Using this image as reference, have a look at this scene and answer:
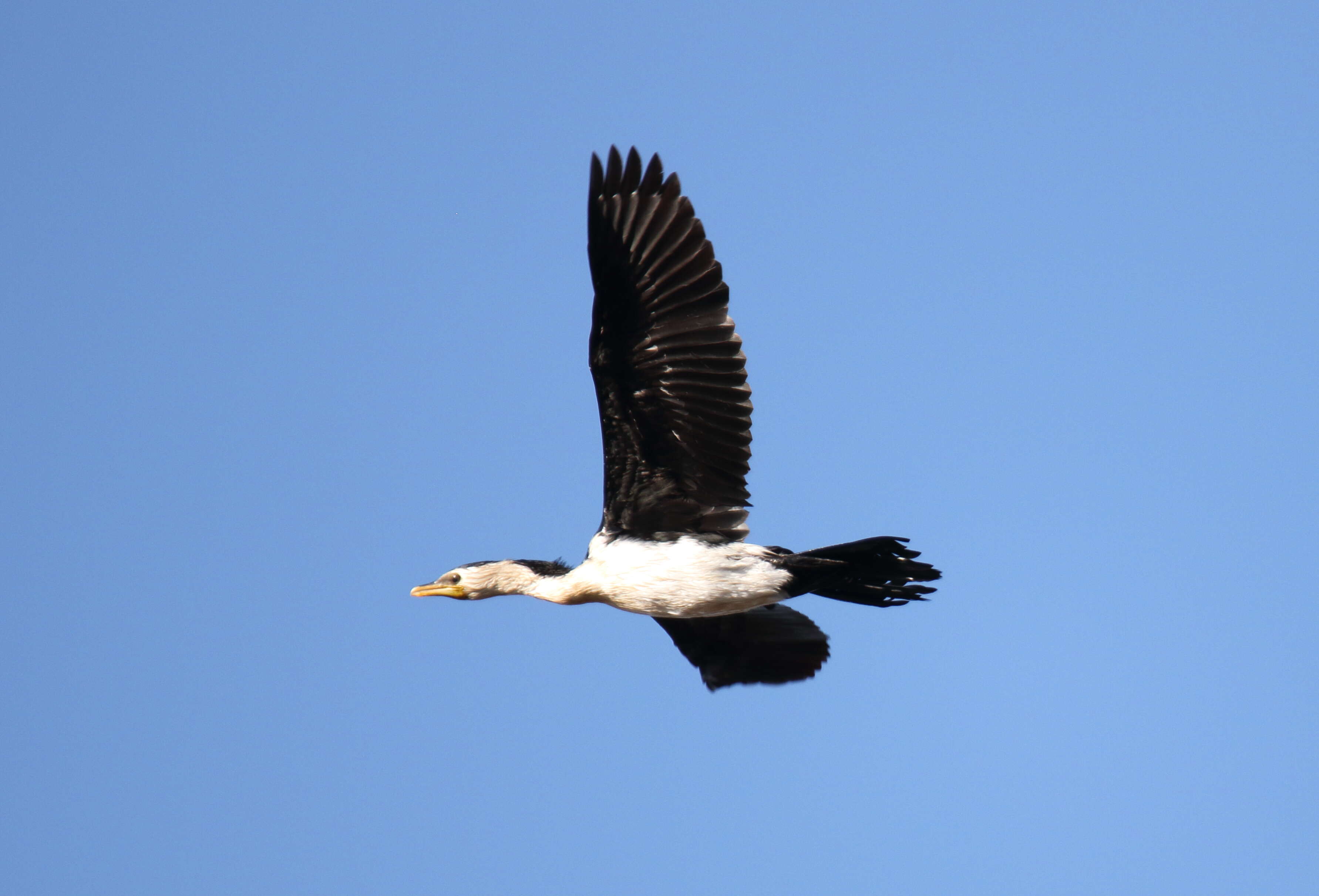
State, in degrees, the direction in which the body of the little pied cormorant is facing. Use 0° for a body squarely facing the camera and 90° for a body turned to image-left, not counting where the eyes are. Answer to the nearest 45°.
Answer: approximately 90°
